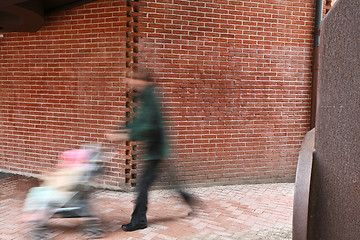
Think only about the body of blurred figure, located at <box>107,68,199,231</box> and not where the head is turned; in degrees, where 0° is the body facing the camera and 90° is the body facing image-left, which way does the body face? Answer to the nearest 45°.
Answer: approximately 90°

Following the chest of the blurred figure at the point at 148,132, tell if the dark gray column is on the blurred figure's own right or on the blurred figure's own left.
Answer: on the blurred figure's own left

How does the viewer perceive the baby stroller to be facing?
facing to the left of the viewer
